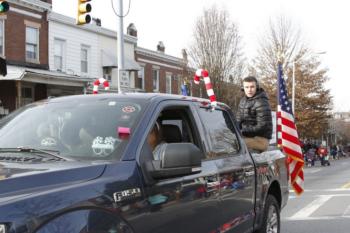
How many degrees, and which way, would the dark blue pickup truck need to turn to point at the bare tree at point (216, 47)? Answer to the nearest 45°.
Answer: approximately 135° to its right

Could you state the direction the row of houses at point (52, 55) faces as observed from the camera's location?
facing the viewer and to the right of the viewer

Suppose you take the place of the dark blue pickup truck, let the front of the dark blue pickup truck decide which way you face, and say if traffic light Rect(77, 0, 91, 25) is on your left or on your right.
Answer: on your right

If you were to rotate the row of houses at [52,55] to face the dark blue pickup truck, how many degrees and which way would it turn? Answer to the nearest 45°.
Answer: approximately 45° to its right

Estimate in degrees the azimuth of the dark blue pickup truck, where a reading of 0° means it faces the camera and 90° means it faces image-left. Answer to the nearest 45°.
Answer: approximately 45°

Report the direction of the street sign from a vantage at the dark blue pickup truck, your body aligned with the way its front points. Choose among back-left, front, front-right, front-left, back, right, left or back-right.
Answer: back-right

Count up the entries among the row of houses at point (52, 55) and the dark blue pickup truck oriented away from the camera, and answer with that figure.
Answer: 0

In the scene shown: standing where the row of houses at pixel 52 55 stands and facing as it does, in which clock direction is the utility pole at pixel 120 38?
The utility pole is roughly at 1 o'clock from the row of houses.

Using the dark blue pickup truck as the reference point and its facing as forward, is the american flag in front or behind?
behind

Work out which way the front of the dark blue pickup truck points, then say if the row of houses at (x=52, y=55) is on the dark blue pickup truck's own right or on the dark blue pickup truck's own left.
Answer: on the dark blue pickup truck's own right

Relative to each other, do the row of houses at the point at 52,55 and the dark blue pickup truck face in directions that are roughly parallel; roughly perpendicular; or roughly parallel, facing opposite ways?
roughly perpendicular
